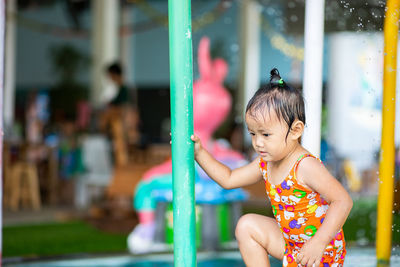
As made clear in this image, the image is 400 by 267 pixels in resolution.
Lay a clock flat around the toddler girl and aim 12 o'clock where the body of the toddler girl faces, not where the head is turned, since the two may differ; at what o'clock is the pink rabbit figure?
The pink rabbit figure is roughly at 4 o'clock from the toddler girl.

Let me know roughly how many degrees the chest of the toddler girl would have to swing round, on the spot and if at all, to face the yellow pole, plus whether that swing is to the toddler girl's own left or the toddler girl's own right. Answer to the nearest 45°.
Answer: approximately 180°

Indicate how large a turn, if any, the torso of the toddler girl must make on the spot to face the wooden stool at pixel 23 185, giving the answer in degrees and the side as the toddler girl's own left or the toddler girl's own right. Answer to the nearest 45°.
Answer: approximately 90° to the toddler girl's own right

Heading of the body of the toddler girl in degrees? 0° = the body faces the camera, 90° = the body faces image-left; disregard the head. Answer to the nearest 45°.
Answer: approximately 45°

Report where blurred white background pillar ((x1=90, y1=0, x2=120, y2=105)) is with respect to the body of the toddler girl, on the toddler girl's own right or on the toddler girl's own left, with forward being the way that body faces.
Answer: on the toddler girl's own right
